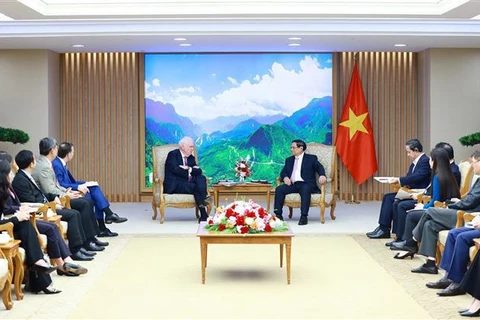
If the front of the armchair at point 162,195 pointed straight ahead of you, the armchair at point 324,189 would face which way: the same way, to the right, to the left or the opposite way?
to the right

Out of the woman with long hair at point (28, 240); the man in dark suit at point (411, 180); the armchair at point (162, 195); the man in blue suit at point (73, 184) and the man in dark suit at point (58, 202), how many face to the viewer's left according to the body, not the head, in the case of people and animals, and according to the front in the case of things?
1

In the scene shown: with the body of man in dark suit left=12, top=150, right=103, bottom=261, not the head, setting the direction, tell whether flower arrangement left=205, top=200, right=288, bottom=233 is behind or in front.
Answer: in front

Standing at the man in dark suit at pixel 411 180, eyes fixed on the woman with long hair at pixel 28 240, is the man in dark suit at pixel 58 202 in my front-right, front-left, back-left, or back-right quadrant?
front-right

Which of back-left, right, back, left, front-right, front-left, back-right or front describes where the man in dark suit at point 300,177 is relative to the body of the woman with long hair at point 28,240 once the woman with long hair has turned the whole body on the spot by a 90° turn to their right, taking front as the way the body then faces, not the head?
back-left

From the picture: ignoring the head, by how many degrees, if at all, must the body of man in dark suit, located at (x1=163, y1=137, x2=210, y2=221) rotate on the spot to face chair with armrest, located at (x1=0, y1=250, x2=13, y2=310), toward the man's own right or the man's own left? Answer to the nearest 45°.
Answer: approximately 45° to the man's own right

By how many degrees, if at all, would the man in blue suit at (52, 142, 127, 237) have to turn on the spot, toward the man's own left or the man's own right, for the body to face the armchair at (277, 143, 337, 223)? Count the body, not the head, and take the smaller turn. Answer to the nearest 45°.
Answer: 0° — they already face it

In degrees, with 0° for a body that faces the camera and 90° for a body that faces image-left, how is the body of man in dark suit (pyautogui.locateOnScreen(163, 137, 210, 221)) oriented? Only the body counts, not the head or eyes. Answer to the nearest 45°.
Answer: approximately 315°

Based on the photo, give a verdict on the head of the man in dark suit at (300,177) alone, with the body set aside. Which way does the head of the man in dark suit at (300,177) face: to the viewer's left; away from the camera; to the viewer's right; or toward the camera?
to the viewer's left

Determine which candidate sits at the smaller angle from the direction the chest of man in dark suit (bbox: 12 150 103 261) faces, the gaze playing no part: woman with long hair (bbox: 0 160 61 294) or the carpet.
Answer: the carpet

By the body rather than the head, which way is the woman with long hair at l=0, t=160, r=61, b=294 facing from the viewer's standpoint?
to the viewer's right

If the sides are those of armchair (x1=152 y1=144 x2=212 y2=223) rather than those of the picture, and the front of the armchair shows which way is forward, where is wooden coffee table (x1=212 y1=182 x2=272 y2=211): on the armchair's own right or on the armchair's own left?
on the armchair's own left

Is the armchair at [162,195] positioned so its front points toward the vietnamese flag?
no

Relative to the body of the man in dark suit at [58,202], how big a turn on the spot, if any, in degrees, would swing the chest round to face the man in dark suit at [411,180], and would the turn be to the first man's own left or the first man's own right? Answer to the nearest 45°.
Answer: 0° — they already face them

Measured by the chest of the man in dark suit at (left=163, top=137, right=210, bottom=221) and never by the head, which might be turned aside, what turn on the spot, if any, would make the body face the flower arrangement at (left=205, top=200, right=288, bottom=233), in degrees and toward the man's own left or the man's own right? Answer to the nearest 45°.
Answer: approximately 45° to the man's own right

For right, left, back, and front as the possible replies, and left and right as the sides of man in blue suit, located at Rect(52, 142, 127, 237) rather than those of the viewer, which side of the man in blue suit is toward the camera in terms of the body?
right

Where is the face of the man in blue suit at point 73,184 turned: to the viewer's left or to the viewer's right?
to the viewer's right

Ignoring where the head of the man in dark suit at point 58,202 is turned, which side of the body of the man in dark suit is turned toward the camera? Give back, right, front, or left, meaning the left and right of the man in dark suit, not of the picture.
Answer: right

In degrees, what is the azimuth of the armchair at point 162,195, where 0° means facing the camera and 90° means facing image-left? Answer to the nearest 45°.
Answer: approximately 315°
